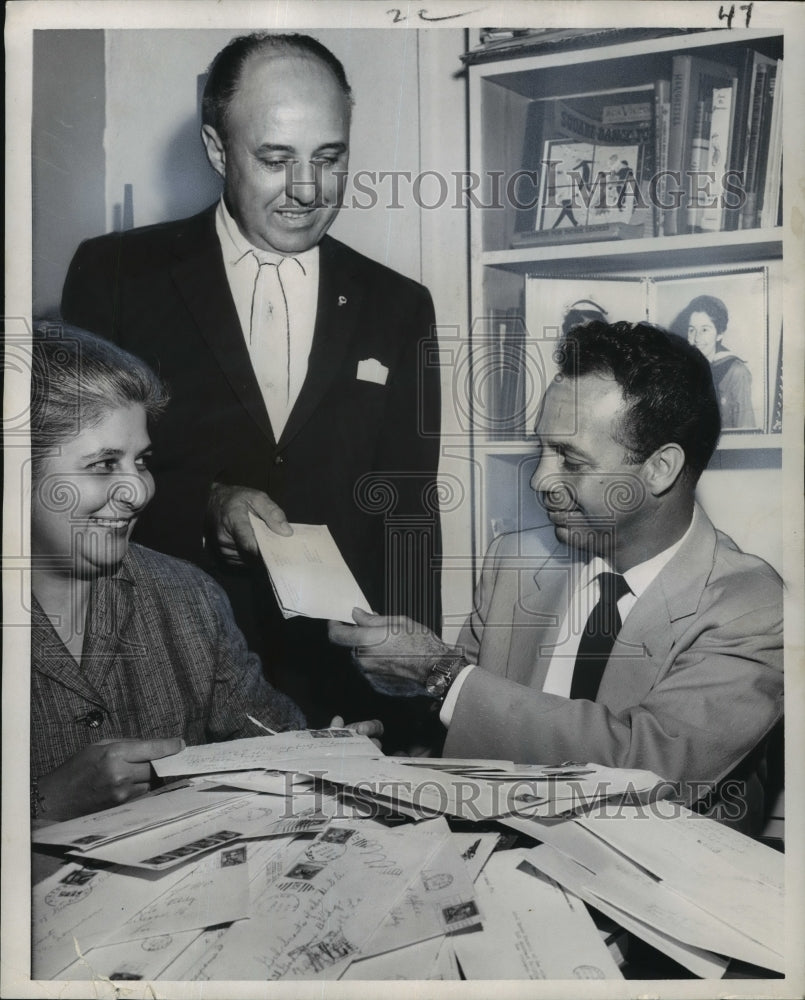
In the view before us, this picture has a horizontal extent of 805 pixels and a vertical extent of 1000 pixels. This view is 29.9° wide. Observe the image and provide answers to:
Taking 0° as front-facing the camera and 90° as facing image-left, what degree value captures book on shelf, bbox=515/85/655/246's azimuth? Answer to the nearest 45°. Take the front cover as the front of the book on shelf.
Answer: approximately 0°

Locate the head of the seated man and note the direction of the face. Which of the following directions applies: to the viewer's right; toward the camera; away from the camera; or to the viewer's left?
to the viewer's left

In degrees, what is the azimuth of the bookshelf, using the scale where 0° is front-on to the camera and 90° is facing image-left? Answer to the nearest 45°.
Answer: approximately 0°

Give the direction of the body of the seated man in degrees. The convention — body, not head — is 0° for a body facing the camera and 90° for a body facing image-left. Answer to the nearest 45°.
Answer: approximately 45°

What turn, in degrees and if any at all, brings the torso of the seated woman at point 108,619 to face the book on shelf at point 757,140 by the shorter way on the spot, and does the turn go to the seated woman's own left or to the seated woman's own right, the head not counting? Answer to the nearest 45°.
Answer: approximately 45° to the seated woman's own left
